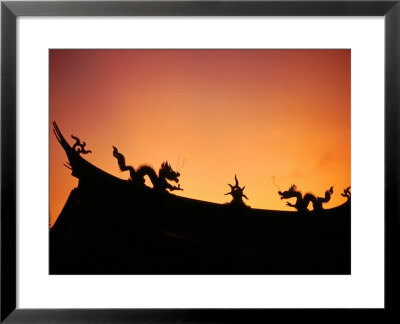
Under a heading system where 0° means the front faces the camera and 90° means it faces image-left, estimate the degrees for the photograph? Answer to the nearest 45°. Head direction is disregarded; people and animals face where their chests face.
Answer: approximately 0°
